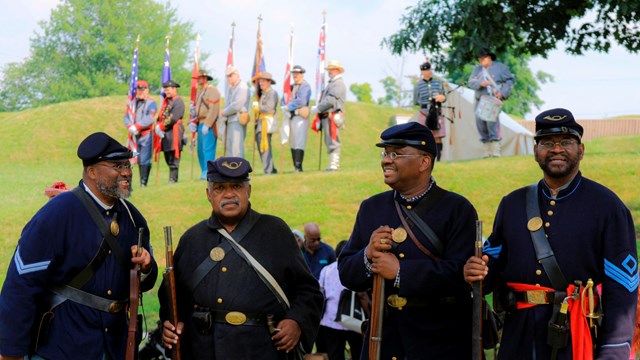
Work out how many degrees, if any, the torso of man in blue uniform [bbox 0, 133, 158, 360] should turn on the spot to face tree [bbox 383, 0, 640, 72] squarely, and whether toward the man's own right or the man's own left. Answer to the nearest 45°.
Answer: approximately 90° to the man's own left

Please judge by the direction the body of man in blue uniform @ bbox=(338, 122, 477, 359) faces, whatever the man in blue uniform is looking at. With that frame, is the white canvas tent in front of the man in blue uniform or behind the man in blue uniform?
behind

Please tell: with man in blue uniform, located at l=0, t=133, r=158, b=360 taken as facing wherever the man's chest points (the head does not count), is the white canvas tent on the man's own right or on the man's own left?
on the man's own left

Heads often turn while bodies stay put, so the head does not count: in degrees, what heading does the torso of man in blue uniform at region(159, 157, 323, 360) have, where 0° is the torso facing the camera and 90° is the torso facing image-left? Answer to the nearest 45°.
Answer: approximately 0°

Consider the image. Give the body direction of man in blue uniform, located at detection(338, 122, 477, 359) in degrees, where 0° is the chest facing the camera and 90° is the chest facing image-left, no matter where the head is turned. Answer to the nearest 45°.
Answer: approximately 45°

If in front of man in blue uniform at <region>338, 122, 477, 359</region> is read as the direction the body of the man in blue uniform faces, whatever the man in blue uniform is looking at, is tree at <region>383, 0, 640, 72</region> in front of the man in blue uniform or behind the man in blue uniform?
behind

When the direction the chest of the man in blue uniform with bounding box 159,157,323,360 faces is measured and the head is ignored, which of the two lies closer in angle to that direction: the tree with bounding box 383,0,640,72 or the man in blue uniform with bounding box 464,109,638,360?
the man in blue uniform

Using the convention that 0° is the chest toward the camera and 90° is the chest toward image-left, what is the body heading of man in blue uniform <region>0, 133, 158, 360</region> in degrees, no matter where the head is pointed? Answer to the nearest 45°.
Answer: approximately 315°
